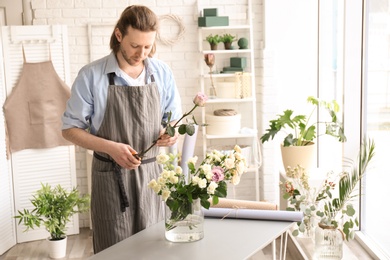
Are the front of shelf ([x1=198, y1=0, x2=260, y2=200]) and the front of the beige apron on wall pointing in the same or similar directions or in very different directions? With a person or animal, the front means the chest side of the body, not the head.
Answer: same or similar directions

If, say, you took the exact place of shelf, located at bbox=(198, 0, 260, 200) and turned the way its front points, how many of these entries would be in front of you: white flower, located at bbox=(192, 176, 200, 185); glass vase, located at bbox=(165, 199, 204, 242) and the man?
3

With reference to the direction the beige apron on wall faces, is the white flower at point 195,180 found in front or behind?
in front

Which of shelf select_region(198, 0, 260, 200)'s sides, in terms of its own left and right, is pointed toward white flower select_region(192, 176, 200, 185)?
front

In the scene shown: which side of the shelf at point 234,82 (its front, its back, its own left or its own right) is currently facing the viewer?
front

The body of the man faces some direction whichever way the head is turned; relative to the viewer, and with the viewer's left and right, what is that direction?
facing the viewer and to the right of the viewer

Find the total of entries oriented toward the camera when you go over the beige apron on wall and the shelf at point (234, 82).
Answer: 2

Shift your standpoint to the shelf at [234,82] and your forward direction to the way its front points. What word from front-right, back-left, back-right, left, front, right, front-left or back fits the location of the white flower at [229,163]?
front

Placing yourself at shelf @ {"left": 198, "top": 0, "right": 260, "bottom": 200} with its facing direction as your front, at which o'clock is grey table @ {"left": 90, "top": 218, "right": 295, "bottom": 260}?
The grey table is roughly at 12 o'clock from the shelf.

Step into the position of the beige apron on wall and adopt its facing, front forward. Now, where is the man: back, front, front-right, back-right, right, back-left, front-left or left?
front

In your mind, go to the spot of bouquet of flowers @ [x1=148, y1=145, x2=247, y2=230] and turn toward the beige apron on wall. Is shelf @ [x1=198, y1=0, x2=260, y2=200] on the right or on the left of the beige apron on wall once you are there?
right

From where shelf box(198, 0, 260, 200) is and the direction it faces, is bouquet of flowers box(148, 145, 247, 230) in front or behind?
in front

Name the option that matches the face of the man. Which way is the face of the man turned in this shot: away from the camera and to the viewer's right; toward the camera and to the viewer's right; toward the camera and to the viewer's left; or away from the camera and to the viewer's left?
toward the camera and to the viewer's right

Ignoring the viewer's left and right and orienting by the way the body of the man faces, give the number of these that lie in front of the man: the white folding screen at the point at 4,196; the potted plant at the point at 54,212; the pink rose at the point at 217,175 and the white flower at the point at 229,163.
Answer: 2

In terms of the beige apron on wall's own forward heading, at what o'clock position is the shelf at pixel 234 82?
The shelf is roughly at 9 o'clock from the beige apron on wall.

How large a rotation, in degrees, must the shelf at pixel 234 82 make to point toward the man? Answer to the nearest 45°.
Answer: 0° — it already faces them
